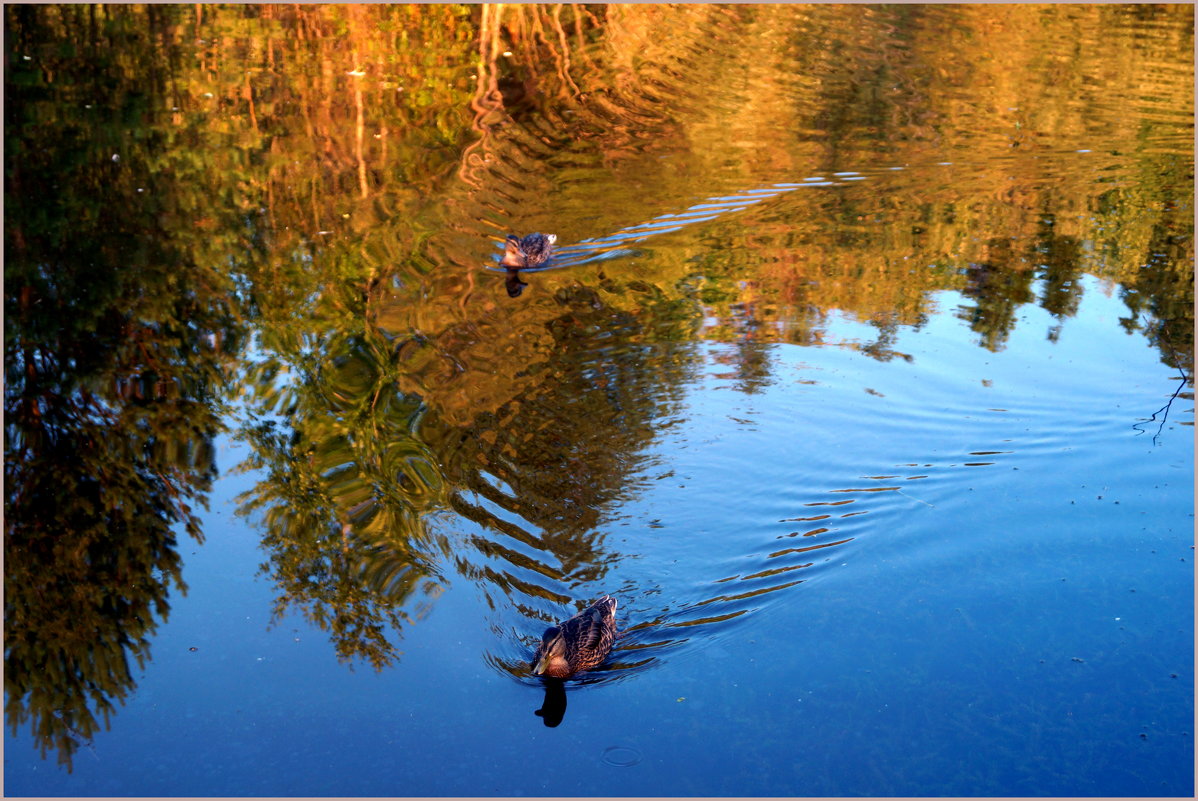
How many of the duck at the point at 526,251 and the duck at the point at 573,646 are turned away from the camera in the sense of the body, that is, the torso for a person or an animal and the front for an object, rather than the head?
0

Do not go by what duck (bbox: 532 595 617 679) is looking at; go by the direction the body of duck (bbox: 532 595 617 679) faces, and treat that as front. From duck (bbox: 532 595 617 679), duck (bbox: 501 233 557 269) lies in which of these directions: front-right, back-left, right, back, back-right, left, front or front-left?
back-right

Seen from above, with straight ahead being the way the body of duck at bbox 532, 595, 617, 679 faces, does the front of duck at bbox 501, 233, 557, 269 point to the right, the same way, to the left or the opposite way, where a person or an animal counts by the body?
the same way

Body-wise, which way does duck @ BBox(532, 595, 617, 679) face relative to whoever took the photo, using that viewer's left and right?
facing the viewer and to the left of the viewer

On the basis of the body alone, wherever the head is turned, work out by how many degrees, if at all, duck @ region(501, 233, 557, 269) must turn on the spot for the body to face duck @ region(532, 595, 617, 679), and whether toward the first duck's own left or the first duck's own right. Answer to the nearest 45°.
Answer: approximately 45° to the first duck's own left
